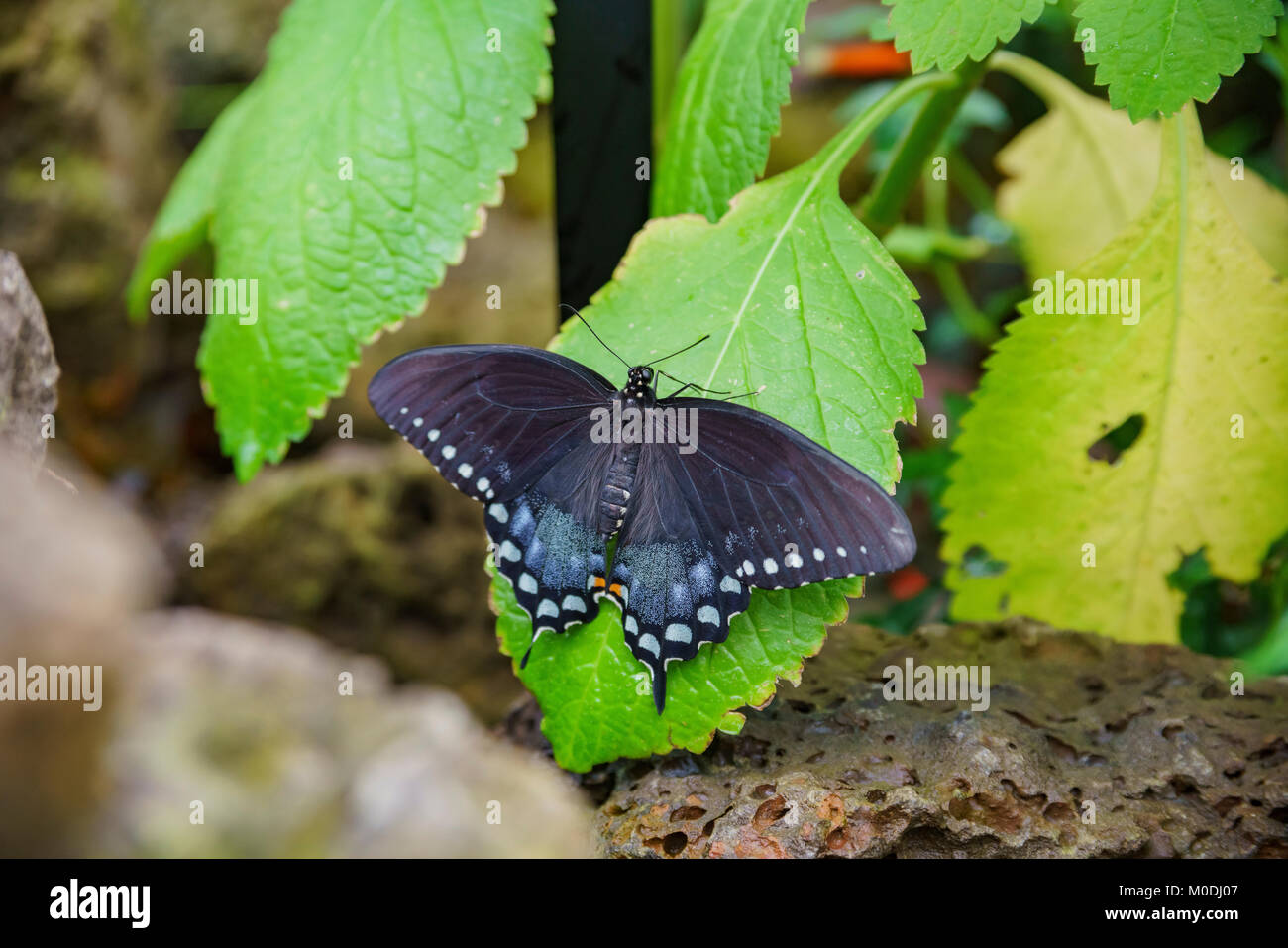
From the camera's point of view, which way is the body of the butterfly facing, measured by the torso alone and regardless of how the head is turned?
away from the camera
